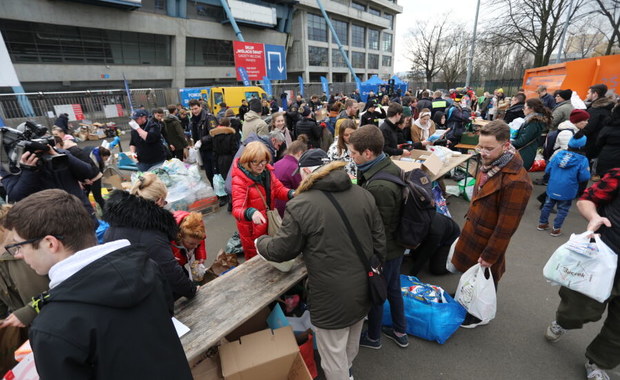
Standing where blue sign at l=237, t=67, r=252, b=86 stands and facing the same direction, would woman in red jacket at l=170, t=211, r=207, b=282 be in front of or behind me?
in front

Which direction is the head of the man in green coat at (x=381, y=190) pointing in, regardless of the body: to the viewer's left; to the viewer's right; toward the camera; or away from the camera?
to the viewer's left

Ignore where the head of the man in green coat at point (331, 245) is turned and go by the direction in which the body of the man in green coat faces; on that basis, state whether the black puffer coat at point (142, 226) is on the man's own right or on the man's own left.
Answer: on the man's own left

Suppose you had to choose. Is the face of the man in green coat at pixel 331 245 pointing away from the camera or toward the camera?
away from the camera

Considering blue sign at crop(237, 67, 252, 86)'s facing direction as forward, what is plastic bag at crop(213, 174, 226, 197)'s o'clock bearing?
The plastic bag is roughly at 12 o'clock from the blue sign.

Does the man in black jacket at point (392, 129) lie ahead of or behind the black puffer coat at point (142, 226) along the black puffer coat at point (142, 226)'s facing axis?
ahead

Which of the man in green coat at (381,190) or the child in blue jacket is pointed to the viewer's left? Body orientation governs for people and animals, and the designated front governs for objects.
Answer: the man in green coat

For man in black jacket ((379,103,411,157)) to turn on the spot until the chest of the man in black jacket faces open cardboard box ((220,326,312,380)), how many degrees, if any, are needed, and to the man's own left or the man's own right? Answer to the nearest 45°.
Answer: approximately 90° to the man's own right
